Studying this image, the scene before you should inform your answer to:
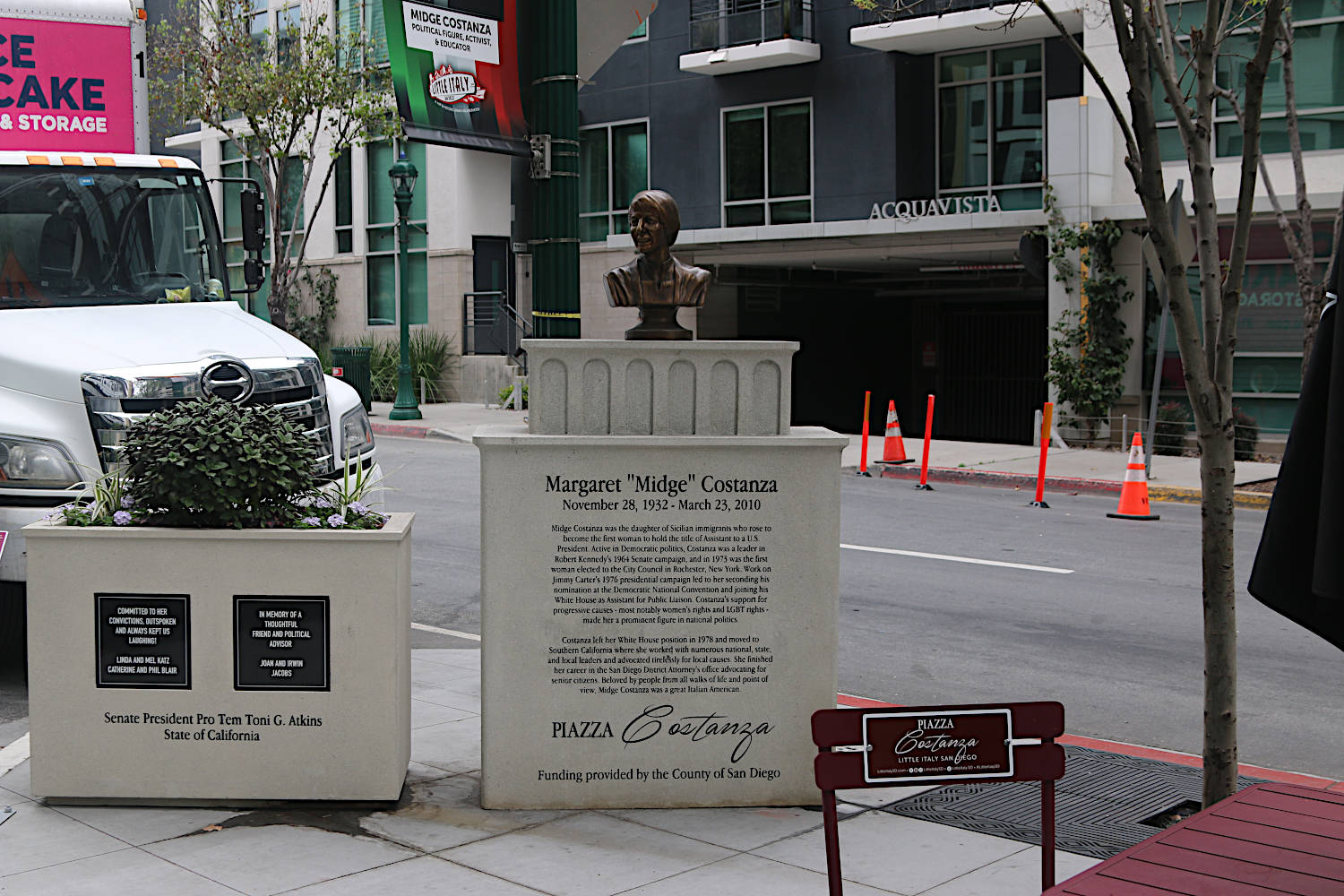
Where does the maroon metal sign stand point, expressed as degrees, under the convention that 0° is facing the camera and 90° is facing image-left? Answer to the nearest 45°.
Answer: approximately 0°

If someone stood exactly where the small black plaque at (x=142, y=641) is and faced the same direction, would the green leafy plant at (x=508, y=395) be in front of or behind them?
behind

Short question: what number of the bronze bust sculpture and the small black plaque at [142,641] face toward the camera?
2

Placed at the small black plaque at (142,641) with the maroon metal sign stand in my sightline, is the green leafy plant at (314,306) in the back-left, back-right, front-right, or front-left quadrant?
back-left

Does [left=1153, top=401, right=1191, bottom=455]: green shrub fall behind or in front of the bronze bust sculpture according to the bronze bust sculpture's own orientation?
behind

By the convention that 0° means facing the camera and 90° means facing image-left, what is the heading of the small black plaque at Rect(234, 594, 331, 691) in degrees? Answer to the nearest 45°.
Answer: approximately 0°

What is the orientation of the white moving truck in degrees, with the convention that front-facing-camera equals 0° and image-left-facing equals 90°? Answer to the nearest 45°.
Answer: approximately 315°

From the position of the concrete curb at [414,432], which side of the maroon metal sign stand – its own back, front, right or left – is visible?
back
